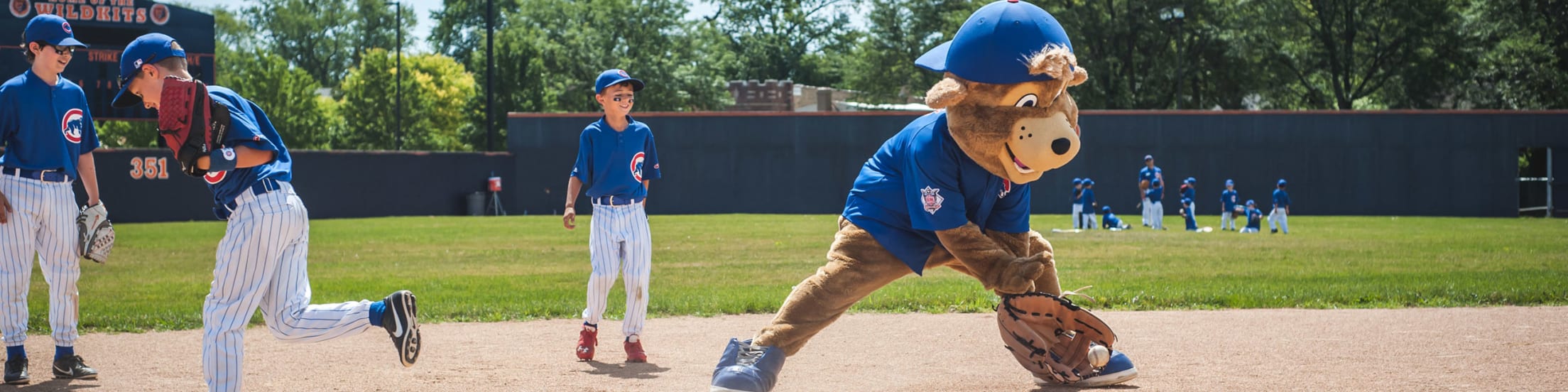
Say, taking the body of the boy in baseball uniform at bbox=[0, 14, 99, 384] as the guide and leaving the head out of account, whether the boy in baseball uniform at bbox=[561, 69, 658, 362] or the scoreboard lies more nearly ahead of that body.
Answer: the boy in baseball uniform

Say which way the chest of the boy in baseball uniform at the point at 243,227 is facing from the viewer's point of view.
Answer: to the viewer's left

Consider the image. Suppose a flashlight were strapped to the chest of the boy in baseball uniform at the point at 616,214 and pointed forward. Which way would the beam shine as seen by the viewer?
toward the camera

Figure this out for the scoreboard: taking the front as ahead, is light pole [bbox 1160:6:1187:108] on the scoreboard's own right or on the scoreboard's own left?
on the scoreboard's own left

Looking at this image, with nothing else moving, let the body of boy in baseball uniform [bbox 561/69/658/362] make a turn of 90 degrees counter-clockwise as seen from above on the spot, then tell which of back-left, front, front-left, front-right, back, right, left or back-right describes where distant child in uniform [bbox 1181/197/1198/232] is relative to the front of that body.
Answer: front-left

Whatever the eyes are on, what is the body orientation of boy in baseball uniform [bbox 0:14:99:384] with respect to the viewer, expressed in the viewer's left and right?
facing the viewer and to the right of the viewer

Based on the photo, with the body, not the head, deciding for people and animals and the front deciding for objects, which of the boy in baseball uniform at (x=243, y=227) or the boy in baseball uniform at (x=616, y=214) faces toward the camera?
the boy in baseball uniform at (x=616, y=214)

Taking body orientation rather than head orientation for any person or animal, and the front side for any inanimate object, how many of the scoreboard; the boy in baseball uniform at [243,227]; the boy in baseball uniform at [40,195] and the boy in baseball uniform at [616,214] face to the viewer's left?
1

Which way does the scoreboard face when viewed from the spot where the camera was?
facing the viewer

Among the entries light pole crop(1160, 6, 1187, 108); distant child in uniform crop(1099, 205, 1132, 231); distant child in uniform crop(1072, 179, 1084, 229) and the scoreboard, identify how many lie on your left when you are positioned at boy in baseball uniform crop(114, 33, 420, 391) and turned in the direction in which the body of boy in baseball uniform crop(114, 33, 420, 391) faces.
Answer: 0

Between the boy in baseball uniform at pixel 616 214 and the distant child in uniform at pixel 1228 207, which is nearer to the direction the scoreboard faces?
the boy in baseball uniform

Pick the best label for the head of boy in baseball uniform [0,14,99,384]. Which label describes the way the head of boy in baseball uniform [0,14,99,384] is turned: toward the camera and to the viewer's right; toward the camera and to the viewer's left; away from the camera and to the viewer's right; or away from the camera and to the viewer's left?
toward the camera and to the viewer's right

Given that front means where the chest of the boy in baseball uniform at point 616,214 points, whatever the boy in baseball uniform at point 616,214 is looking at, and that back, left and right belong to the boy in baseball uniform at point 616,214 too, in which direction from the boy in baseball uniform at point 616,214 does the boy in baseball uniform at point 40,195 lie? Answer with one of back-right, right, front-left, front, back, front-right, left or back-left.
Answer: right

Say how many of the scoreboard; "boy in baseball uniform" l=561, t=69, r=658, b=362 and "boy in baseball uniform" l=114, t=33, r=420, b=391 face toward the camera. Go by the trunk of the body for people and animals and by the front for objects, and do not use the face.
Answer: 2

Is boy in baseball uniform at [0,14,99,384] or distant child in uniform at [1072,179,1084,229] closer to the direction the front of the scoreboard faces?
the boy in baseball uniform

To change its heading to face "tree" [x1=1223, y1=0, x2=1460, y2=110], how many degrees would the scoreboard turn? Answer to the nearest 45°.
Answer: approximately 90° to its left

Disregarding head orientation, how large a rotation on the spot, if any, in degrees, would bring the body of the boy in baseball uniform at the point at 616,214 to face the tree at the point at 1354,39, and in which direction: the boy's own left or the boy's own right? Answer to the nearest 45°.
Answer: approximately 135° to the boy's own left

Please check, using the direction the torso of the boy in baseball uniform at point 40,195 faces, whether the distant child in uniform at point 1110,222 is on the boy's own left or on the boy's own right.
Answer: on the boy's own left
